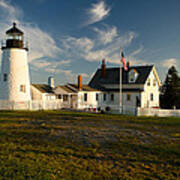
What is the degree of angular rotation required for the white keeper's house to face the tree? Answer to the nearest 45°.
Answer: approximately 135° to its left

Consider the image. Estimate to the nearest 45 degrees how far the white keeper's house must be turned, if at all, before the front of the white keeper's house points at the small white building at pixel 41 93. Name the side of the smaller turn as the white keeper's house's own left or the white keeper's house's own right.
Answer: approximately 45° to the white keeper's house's own right

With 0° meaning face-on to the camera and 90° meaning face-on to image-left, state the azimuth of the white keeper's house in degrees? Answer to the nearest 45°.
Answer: approximately 45°

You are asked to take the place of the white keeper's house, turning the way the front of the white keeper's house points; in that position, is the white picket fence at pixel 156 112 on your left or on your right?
on your left
